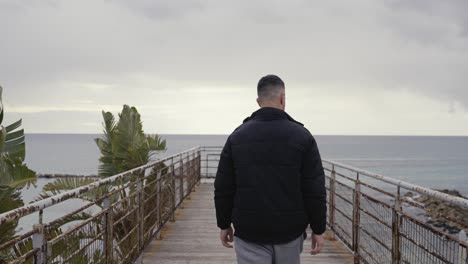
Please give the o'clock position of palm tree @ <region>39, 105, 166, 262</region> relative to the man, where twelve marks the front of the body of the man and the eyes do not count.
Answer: The palm tree is roughly at 11 o'clock from the man.

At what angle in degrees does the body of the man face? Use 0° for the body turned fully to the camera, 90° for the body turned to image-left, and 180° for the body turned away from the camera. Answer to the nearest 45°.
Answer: approximately 180°

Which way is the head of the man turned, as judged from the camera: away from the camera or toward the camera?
away from the camera
